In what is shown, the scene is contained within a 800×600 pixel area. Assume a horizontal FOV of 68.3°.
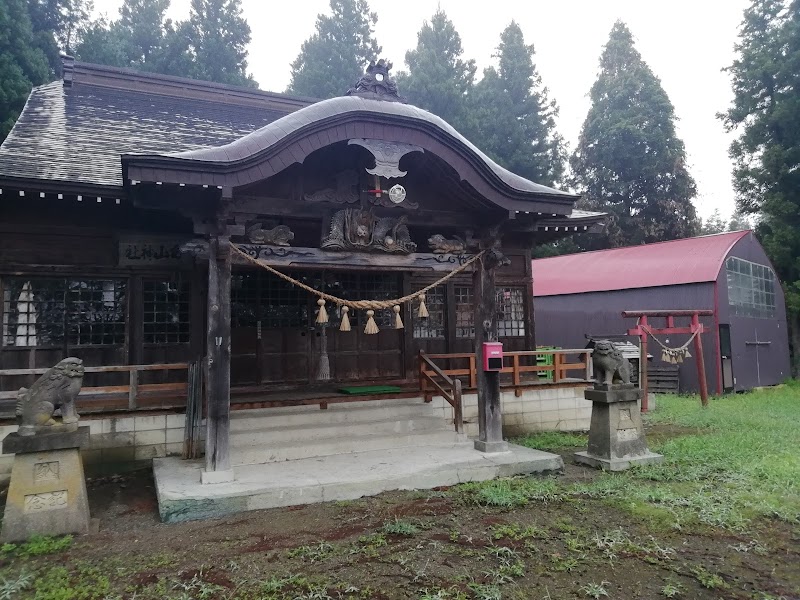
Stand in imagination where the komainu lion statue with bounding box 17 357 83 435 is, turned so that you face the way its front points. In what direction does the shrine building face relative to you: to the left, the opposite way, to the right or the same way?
to the right

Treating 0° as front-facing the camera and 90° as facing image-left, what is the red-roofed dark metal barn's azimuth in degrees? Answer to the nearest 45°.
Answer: approximately 315°

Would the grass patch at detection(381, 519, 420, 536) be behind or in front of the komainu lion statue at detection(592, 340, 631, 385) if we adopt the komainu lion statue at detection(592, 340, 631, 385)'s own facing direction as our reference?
in front

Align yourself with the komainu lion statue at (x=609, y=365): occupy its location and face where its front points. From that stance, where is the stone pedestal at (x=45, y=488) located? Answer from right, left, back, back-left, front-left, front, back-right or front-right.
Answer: front

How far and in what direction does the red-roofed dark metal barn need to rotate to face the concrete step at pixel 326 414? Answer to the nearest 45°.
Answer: approximately 90° to its right

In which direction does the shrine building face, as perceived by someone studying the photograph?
facing the viewer and to the right of the viewer

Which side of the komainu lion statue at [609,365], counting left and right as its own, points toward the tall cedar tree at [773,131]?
back

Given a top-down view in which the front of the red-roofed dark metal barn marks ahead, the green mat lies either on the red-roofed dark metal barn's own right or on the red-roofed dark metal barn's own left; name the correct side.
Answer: on the red-roofed dark metal barn's own right

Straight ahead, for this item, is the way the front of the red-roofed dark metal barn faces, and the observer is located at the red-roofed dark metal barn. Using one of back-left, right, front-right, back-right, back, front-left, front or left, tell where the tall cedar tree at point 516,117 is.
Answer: back

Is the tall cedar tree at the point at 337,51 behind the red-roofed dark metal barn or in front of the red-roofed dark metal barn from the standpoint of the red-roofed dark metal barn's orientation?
behind

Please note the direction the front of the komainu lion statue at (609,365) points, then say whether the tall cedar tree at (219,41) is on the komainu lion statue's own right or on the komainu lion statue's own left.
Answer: on the komainu lion statue's own right

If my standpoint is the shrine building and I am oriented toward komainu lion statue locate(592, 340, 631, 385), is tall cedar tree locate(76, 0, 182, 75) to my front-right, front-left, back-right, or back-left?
back-left

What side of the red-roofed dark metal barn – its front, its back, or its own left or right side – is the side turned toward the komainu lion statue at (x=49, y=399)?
right

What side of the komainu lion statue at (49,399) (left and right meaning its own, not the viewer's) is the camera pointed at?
right

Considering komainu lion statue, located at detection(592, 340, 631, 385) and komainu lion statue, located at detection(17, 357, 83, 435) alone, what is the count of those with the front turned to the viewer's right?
1

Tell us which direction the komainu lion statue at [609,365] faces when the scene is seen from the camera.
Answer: facing the viewer and to the left of the viewer

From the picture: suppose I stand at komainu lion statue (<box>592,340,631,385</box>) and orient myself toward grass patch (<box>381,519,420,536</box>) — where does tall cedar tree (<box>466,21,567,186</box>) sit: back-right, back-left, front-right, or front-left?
back-right

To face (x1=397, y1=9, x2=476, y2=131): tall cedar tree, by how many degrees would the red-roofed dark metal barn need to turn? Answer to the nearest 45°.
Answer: approximately 180°

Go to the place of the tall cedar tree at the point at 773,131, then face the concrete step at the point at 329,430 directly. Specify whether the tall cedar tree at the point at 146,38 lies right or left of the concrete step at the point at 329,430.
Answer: right
